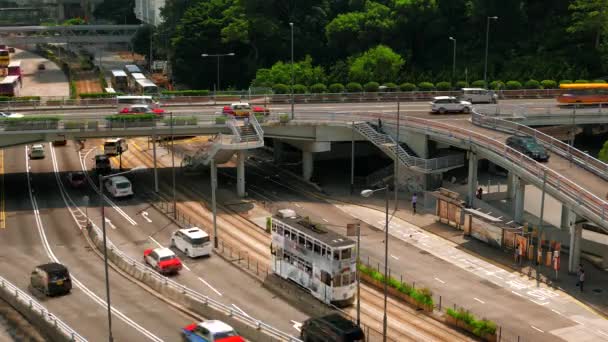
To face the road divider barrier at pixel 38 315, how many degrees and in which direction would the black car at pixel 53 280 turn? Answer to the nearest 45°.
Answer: approximately 135° to its left

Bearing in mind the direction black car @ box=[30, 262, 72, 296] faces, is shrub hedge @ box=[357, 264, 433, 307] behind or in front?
behind

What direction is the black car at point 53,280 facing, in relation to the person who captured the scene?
facing away from the viewer and to the left of the viewer
